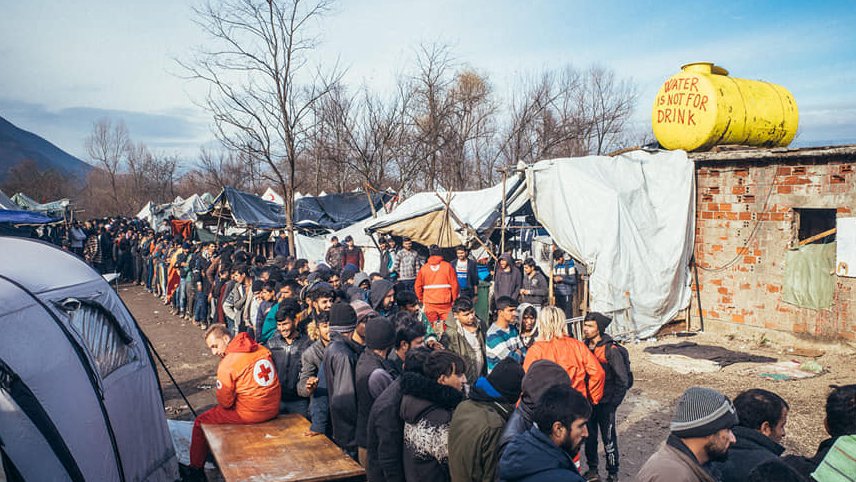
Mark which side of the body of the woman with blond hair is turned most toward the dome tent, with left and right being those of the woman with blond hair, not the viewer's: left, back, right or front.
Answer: left

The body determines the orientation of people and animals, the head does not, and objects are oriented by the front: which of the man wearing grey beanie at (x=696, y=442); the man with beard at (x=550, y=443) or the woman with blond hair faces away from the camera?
the woman with blond hair

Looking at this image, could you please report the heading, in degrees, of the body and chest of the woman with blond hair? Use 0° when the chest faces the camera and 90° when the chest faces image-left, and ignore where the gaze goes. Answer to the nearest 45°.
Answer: approximately 180°

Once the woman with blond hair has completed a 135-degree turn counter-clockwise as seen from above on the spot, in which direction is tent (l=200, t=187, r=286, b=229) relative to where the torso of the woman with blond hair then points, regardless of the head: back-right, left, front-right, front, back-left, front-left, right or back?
right

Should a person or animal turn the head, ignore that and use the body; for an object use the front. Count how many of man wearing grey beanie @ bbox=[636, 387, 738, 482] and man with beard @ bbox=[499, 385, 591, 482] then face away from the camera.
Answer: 0

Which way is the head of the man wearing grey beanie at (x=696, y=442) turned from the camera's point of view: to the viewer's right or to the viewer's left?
to the viewer's right
